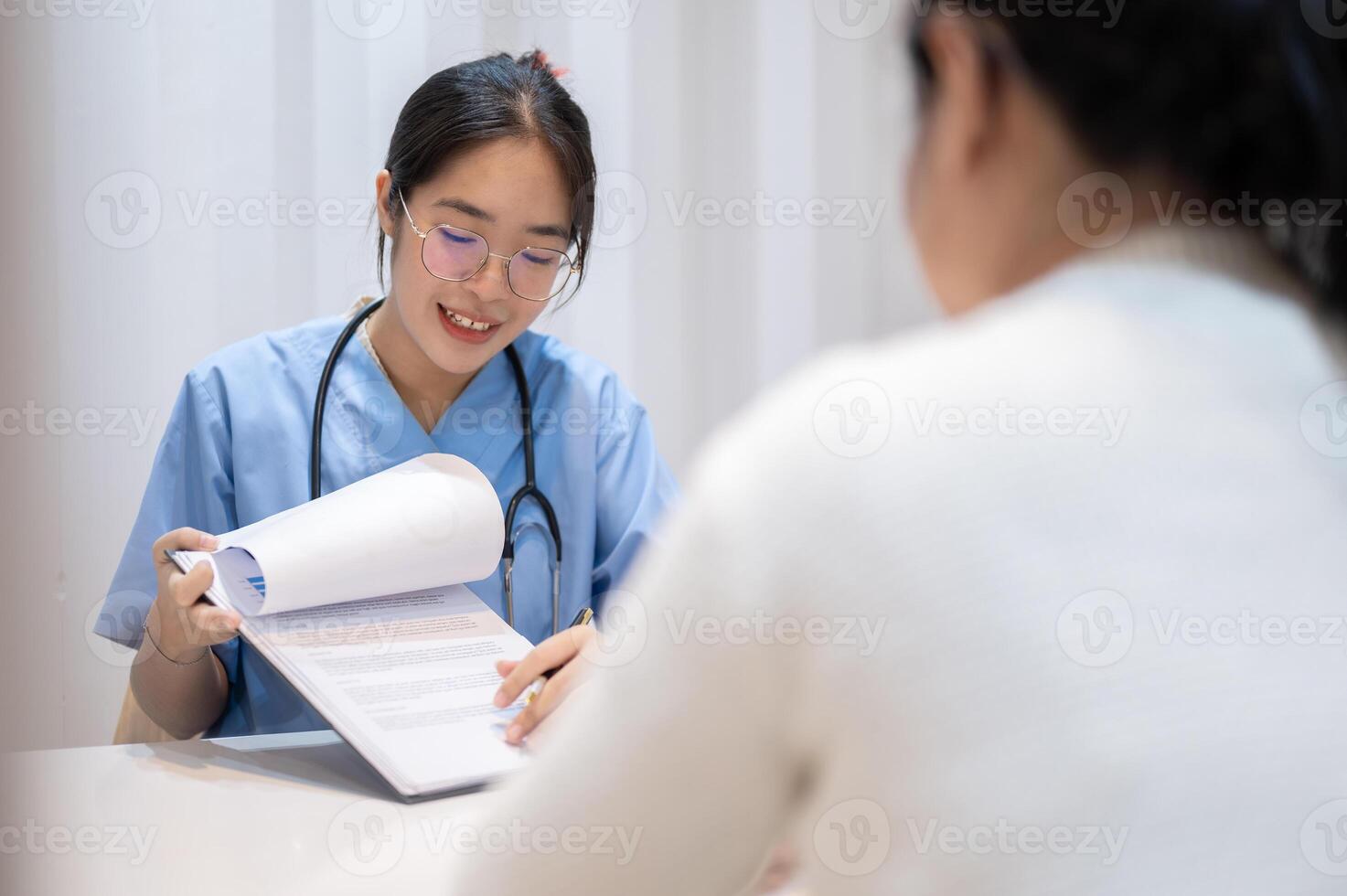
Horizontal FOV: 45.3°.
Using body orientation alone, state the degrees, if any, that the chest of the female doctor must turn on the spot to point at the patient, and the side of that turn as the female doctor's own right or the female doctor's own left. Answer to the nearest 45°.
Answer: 0° — they already face them

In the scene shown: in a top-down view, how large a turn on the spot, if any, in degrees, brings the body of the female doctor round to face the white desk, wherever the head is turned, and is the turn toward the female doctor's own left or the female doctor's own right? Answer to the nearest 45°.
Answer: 0° — they already face it

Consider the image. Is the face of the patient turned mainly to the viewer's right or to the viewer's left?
to the viewer's left

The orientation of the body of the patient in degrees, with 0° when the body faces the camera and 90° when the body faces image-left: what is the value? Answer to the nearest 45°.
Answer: approximately 135°

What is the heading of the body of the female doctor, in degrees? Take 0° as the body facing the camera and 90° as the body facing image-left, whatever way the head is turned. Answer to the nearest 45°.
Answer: approximately 0°
